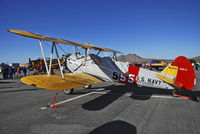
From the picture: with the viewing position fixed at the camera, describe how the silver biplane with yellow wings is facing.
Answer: facing away from the viewer and to the left of the viewer
